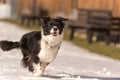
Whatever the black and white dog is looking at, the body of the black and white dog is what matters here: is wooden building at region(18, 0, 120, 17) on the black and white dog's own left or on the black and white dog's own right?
on the black and white dog's own left

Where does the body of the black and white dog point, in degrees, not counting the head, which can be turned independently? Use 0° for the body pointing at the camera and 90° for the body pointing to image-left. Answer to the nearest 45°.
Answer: approximately 315°
